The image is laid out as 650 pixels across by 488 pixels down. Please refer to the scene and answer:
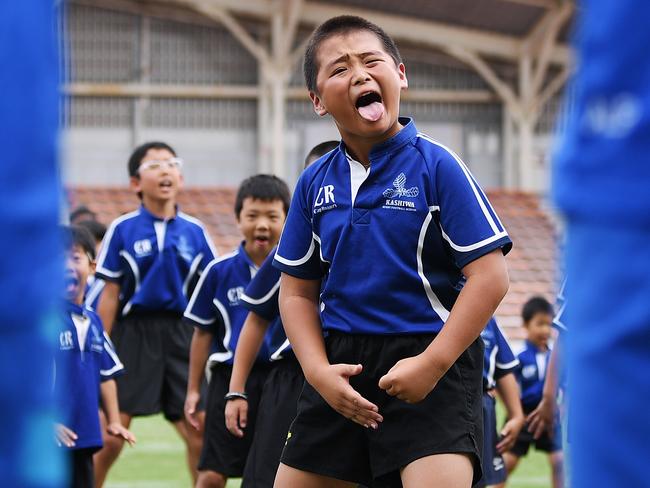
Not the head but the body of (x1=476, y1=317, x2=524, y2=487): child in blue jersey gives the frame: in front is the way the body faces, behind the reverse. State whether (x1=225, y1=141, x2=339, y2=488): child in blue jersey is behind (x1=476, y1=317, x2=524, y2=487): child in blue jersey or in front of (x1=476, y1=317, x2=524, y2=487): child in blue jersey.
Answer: in front

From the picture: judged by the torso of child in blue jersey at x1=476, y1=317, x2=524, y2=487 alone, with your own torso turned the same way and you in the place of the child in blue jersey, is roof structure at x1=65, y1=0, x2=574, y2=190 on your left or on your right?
on your right

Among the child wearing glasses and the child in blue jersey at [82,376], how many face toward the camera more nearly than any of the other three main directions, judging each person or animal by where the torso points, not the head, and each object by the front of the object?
2

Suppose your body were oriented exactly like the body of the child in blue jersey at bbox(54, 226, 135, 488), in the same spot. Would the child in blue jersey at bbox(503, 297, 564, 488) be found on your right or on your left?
on your left

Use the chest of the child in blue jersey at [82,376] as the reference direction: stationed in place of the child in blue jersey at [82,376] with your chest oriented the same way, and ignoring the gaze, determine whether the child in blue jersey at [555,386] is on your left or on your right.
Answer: on your left

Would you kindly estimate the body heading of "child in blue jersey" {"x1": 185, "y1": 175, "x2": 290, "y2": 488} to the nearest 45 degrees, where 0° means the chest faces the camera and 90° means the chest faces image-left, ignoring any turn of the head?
approximately 315°

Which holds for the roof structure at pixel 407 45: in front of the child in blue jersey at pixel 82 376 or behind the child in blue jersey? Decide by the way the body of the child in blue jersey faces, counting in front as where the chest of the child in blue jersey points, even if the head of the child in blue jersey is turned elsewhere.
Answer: behind

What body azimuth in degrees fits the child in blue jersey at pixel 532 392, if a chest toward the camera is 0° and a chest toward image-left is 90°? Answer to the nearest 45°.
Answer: approximately 315°

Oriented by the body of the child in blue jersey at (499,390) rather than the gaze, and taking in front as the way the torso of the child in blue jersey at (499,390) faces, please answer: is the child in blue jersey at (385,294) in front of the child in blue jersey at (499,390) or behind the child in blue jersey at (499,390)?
in front

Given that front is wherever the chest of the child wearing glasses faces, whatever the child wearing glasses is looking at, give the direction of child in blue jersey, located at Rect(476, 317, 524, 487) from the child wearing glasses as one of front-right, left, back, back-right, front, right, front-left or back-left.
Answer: front-left

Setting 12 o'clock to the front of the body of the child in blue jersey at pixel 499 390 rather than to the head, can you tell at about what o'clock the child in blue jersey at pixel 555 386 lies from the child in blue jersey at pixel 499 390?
the child in blue jersey at pixel 555 386 is roughly at 10 o'clock from the child in blue jersey at pixel 499 390.

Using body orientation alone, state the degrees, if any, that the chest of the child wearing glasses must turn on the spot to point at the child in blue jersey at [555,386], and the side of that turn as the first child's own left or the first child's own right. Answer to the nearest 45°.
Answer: approximately 45° to the first child's own left
